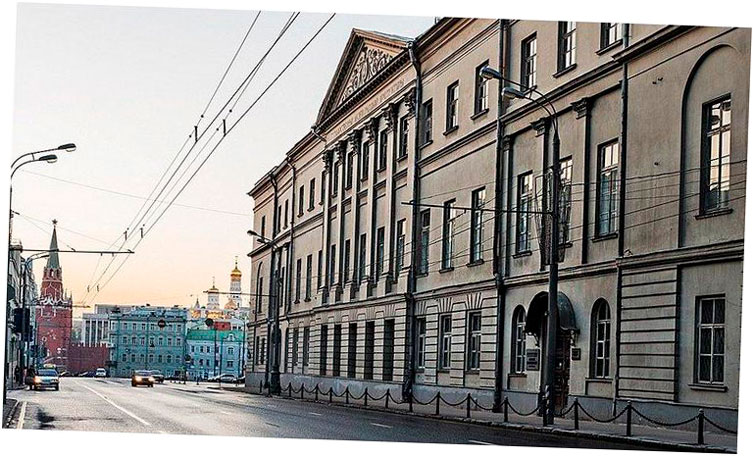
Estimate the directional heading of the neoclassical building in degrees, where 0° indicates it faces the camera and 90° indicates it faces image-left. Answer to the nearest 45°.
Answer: approximately 45°
